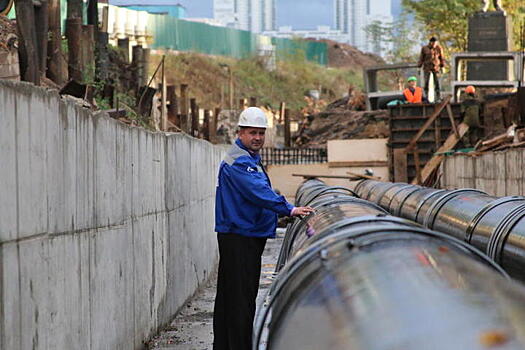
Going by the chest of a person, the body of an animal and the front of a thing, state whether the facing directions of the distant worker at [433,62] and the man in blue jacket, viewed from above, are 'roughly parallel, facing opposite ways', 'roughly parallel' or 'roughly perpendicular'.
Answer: roughly perpendicular

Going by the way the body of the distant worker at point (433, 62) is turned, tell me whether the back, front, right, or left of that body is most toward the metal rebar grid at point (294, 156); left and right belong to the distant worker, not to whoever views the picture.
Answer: right

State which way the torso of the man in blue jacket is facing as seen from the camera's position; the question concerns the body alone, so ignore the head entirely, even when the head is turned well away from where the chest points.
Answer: to the viewer's right

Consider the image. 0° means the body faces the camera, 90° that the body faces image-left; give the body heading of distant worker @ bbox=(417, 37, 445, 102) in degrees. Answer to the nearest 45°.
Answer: approximately 0°

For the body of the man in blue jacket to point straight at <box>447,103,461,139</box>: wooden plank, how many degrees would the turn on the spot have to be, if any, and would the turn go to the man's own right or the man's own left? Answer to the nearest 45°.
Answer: approximately 90° to the man's own left

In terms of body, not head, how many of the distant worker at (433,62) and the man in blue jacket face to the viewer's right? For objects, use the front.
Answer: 1

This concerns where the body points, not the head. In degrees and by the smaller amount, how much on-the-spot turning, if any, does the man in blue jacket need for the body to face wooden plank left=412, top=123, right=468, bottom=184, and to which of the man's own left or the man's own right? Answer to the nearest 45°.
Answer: approximately 90° to the man's own left

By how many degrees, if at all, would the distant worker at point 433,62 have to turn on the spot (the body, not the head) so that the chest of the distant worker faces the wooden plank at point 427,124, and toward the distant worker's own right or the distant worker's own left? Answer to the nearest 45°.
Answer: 0° — they already face it

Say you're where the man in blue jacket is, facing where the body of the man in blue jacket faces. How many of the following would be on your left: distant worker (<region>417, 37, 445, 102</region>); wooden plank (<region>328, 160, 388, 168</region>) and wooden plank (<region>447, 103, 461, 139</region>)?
3

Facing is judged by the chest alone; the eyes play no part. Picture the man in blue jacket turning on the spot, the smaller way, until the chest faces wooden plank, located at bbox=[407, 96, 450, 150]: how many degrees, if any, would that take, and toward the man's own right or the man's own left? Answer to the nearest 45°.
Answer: approximately 90° to the man's own left

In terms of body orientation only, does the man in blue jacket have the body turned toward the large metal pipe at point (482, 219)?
yes

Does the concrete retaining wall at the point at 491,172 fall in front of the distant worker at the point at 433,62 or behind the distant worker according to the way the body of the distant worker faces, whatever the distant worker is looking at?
in front
